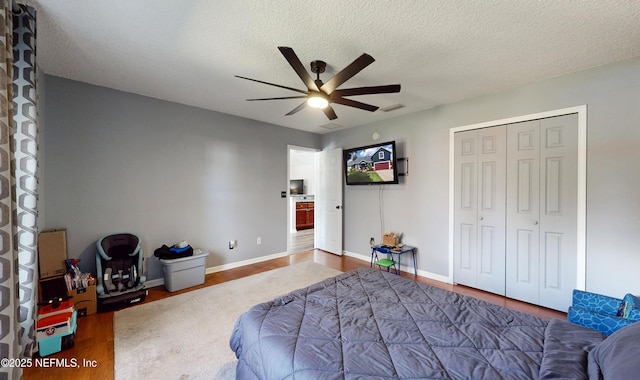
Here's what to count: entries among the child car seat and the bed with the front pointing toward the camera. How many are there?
1

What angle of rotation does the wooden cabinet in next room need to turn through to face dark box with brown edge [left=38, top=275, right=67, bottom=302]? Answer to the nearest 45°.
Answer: approximately 90° to its right

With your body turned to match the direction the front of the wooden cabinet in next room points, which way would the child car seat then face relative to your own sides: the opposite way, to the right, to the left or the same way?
the same way

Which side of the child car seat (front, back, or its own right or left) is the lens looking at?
front

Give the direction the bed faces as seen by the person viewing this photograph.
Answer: facing away from the viewer and to the left of the viewer

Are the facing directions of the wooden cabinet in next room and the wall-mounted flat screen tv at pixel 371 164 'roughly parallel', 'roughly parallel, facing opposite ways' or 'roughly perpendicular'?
roughly perpendicular

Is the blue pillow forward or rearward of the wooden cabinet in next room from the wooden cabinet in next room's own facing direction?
forward

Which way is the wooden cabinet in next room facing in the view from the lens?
facing the viewer and to the right of the viewer

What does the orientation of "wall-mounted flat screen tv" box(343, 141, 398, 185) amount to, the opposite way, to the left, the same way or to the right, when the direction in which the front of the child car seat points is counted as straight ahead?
to the right

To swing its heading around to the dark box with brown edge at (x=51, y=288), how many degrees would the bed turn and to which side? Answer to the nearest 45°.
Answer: approximately 45° to its left

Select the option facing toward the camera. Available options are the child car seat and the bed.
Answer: the child car seat

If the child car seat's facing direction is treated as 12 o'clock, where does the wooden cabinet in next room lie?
The wooden cabinet in next room is roughly at 8 o'clock from the child car seat.

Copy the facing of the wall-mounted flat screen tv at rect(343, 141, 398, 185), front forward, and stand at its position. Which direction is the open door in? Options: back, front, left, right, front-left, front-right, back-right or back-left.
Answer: right

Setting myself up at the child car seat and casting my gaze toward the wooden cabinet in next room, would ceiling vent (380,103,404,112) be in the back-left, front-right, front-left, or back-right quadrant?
front-right
